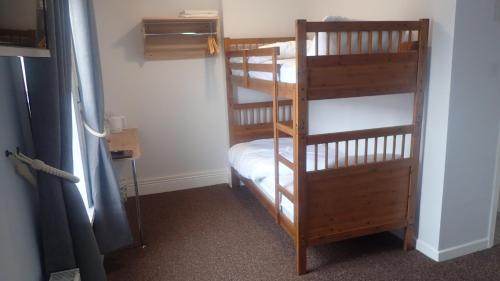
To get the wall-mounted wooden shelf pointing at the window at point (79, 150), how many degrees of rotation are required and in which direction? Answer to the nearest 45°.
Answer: approximately 45° to its right

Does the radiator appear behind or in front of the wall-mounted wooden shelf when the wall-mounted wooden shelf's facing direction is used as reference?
in front

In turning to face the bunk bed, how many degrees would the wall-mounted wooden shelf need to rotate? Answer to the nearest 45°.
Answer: approximately 45° to its left

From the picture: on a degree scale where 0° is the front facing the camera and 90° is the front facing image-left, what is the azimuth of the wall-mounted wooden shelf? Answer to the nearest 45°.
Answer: approximately 0°

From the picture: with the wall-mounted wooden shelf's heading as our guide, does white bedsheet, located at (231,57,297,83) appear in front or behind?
in front

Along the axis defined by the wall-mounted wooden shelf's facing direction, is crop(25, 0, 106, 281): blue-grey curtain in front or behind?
in front
